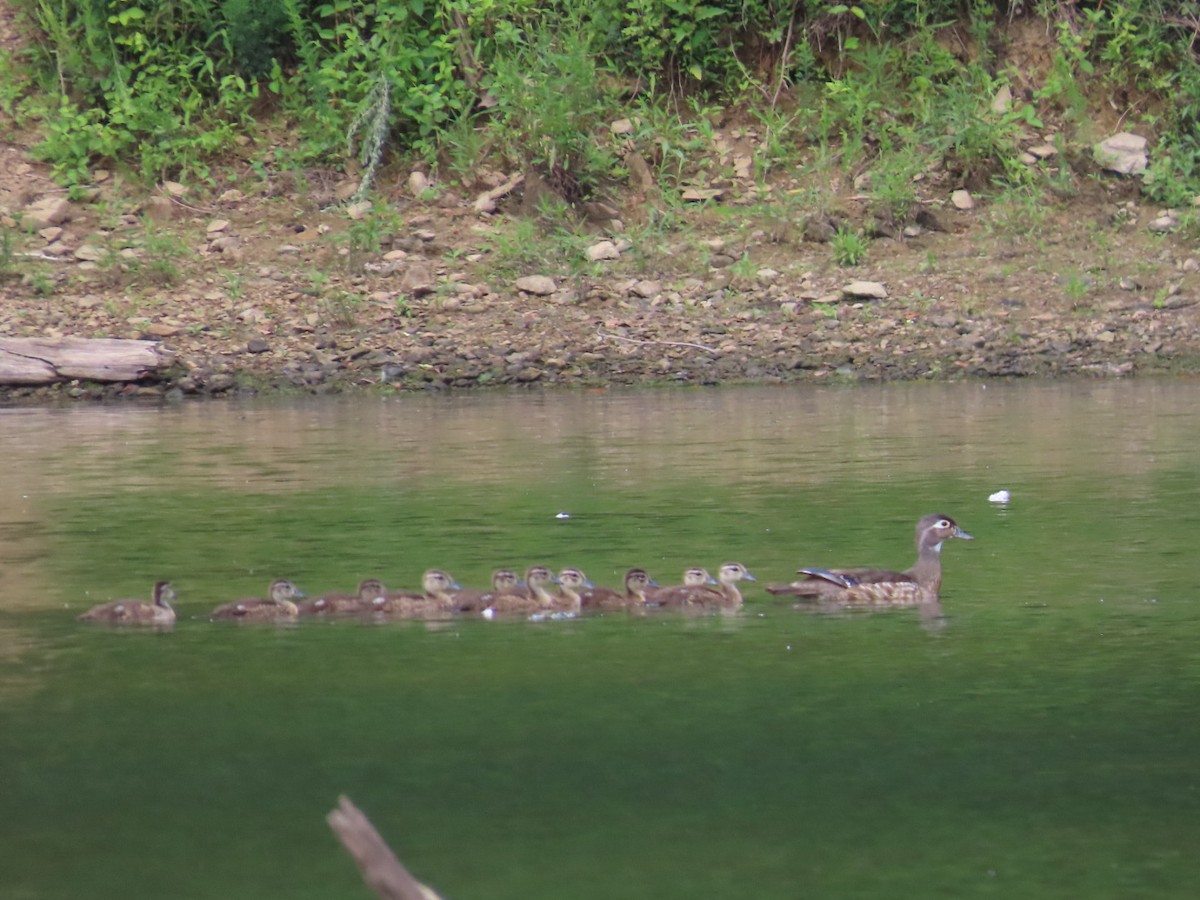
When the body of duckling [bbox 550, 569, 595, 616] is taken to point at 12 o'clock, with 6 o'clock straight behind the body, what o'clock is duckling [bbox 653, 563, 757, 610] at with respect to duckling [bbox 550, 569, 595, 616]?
duckling [bbox 653, 563, 757, 610] is roughly at 12 o'clock from duckling [bbox 550, 569, 595, 616].

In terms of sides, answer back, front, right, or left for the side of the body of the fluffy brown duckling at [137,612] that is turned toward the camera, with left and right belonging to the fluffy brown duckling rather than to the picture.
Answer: right

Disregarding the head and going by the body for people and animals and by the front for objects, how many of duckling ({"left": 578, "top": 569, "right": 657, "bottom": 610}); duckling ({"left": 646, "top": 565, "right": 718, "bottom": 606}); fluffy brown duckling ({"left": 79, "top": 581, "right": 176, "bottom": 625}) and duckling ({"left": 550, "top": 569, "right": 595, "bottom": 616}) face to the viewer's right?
4

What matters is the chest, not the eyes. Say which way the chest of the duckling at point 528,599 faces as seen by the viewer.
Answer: to the viewer's right

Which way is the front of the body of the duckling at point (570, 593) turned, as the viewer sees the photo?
to the viewer's right

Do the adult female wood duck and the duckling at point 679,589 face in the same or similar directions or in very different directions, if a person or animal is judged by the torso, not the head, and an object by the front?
same or similar directions

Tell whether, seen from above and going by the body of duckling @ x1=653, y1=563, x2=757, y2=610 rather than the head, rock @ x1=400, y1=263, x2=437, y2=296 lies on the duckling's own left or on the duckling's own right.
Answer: on the duckling's own left

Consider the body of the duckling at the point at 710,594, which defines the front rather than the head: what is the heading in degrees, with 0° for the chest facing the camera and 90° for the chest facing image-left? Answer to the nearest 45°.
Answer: approximately 270°

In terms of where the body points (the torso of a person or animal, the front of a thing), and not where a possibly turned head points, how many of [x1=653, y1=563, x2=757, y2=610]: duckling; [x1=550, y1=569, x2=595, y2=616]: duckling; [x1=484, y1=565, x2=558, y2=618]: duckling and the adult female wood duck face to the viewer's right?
4

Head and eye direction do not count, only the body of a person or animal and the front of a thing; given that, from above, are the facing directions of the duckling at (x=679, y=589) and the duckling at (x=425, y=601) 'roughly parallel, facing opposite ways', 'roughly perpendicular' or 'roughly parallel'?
roughly parallel

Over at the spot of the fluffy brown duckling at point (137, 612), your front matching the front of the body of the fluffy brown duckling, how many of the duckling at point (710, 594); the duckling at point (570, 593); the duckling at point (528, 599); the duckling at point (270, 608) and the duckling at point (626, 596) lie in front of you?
5

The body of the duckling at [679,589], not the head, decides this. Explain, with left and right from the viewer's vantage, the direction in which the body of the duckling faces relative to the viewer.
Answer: facing to the right of the viewer

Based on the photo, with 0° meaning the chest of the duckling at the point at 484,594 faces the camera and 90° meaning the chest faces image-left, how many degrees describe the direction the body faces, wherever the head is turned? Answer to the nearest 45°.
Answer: approximately 270°

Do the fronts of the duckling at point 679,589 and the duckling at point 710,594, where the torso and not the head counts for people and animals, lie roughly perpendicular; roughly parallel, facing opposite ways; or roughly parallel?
roughly parallel

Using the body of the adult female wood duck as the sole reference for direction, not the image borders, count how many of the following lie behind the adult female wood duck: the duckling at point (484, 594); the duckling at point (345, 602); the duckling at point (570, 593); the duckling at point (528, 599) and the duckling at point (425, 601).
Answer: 5

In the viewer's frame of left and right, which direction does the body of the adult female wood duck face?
facing to the right of the viewer

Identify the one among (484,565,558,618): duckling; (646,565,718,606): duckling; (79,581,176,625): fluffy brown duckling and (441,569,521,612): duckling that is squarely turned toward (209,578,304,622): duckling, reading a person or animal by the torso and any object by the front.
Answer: the fluffy brown duckling
